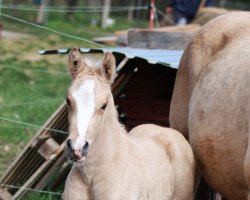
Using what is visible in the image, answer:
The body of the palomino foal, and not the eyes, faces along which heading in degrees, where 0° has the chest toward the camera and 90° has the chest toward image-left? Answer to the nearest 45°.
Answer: approximately 45°

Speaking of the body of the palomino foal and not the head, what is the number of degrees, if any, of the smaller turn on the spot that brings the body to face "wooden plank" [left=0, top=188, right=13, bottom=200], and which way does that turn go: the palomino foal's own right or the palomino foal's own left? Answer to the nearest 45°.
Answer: approximately 90° to the palomino foal's own right
